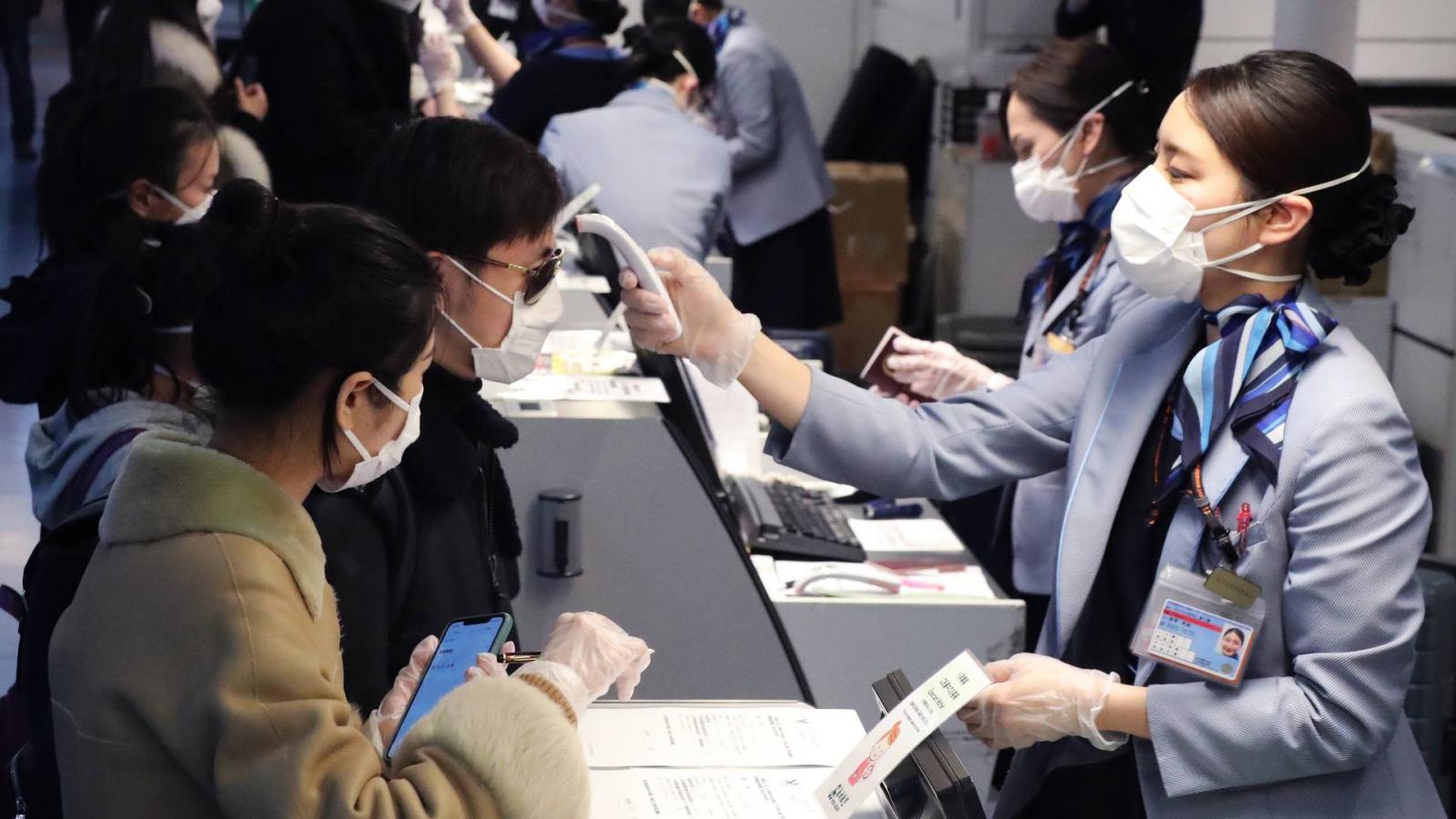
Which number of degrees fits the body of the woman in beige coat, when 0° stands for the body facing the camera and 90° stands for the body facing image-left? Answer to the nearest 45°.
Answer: approximately 225°

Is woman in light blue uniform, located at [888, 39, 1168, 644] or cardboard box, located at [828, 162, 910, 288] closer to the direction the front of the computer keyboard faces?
the woman in light blue uniform

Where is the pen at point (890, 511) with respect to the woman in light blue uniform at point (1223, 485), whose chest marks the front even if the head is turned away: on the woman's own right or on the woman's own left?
on the woman's own right

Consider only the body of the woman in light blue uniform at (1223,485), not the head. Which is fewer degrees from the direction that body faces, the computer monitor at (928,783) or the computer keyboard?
the computer monitor

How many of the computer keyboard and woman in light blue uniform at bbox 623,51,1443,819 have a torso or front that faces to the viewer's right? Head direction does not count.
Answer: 1

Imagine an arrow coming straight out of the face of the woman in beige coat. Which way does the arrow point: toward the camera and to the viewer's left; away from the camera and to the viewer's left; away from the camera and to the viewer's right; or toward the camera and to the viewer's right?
away from the camera and to the viewer's right

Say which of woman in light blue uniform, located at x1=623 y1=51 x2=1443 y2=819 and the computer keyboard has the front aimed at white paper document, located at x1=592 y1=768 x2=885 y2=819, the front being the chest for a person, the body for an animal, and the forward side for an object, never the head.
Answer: the woman in light blue uniform

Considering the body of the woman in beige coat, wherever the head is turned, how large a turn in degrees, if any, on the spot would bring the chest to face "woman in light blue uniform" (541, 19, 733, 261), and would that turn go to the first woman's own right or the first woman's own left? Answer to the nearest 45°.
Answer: approximately 45° to the first woman's own left

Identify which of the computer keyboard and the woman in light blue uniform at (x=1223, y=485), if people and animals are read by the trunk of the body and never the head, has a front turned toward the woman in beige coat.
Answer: the woman in light blue uniform

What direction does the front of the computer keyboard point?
to the viewer's right

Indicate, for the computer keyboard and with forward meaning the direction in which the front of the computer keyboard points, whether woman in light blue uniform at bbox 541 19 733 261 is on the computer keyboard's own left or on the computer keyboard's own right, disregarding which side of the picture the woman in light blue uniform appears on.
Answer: on the computer keyboard's own left

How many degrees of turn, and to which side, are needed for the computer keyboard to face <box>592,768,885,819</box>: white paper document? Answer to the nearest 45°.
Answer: approximately 90° to its right
